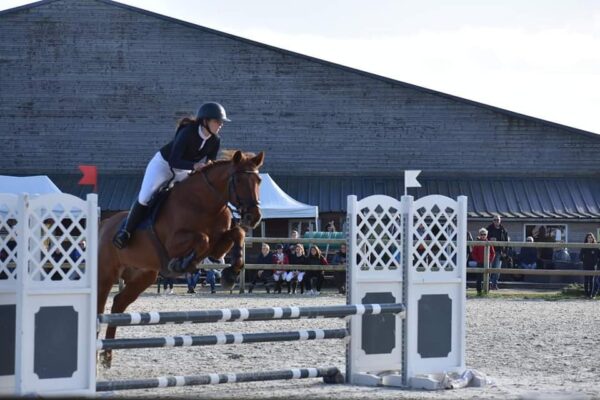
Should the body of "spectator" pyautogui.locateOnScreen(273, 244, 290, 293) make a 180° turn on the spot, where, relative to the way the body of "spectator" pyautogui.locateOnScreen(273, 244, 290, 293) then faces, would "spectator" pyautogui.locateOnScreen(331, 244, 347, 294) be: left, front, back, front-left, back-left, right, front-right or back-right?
right

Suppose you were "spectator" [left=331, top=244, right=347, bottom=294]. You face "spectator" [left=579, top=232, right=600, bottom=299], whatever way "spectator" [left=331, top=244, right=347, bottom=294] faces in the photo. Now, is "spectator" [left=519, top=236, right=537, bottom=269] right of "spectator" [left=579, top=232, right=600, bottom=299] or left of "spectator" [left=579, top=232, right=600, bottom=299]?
left

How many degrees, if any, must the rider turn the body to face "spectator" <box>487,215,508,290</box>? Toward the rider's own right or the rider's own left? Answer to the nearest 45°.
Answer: approximately 90° to the rider's own left

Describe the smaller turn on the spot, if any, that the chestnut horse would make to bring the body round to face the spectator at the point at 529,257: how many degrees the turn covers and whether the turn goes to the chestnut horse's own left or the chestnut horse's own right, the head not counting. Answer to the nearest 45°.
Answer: approximately 90° to the chestnut horse's own left

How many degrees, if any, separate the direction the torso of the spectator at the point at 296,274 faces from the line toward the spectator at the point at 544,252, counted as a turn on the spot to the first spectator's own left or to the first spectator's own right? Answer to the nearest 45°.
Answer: approximately 135° to the first spectator's own left

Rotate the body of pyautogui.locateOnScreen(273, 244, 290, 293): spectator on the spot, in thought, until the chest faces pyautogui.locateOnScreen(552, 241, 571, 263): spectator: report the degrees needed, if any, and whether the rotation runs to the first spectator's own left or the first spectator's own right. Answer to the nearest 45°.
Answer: approximately 135° to the first spectator's own left

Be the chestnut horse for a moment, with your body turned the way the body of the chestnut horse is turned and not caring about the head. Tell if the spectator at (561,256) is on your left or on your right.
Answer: on your left

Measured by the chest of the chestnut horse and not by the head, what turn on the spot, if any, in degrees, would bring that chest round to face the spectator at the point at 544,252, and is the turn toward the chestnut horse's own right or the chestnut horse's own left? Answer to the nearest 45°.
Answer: approximately 90° to the chestnut horse's own left

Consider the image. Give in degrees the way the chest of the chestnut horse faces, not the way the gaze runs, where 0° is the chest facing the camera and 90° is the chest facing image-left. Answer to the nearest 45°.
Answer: approximately 315°

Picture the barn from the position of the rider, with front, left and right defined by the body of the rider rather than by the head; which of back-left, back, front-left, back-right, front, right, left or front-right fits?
back-left

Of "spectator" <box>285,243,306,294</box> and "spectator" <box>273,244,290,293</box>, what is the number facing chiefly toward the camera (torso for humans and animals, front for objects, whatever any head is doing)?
2

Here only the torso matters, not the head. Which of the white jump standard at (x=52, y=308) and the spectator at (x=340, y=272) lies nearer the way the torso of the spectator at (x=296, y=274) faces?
the white jump standard

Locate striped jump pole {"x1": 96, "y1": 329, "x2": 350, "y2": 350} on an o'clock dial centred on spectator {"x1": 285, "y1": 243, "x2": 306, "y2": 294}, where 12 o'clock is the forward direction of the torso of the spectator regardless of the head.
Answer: The striped jump pole is roughly at 12 o'clock from the spectator.

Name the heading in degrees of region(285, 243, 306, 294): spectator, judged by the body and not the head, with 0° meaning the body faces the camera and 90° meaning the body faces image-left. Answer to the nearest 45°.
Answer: approximately 0°

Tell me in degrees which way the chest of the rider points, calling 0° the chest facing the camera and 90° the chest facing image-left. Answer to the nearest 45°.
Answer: approximately 315°

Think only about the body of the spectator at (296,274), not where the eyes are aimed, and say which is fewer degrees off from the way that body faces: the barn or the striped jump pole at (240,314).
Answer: the striped jump pole
